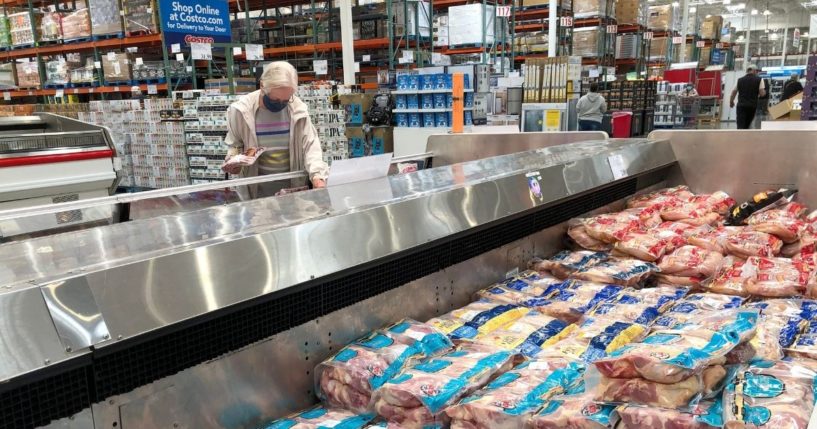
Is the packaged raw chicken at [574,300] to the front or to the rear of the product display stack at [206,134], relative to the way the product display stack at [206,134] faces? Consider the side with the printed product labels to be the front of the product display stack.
to the front

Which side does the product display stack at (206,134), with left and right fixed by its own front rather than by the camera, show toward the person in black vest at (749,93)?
left

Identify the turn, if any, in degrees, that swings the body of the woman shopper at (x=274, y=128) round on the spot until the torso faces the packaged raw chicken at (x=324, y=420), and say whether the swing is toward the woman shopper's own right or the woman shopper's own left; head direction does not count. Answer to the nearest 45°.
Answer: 0° — they already face it

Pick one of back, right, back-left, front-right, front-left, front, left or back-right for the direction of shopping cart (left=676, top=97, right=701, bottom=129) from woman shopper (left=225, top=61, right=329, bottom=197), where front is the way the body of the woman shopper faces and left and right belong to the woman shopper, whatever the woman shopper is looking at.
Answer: back-left

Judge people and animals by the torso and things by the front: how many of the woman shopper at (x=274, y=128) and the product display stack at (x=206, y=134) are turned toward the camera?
2

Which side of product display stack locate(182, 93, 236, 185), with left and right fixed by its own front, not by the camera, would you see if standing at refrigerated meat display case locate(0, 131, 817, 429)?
front

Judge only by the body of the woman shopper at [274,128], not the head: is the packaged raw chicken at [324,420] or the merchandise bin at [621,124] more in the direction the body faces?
the packaged raw chicken

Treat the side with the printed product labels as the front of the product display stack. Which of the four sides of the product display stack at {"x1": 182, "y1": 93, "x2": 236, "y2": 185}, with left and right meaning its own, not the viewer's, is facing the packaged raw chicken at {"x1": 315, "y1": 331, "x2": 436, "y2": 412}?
front

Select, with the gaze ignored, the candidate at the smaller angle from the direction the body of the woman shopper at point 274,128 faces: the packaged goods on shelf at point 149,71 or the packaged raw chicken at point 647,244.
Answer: the packaged raw chicken

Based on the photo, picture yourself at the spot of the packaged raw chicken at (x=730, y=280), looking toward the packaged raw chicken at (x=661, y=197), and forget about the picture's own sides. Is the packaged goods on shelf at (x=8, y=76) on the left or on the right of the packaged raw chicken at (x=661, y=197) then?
left

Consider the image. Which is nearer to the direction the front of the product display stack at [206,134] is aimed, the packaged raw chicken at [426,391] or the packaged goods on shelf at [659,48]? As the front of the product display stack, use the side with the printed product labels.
the packaged raw chicken

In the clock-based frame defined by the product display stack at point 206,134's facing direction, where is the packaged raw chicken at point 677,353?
The packaged raw chicken is roughly at 12 o'clock from the product display stack.

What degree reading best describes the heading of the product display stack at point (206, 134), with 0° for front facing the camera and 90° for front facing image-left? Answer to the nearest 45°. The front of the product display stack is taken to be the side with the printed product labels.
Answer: approximately 0°

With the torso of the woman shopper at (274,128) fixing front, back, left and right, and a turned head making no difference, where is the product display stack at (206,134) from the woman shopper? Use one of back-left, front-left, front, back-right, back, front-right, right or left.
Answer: back
